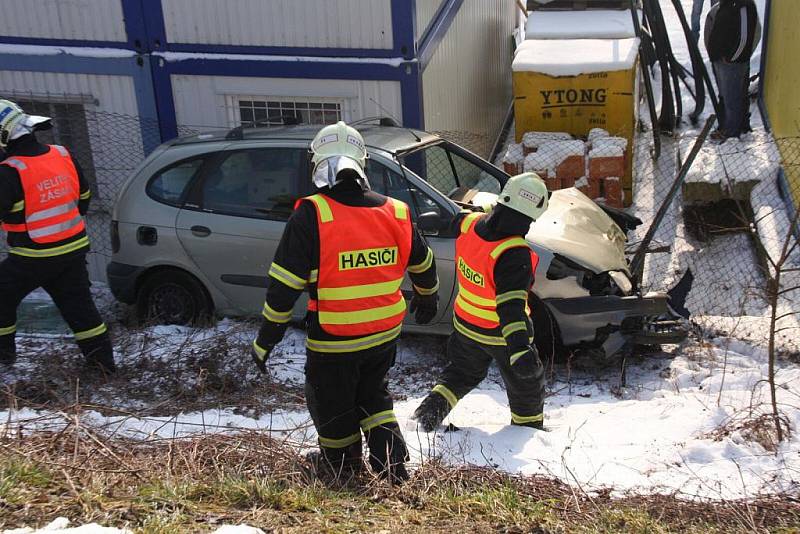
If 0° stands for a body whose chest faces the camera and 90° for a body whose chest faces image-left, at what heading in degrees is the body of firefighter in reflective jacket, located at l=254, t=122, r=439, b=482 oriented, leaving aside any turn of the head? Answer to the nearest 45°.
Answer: approximately 180°

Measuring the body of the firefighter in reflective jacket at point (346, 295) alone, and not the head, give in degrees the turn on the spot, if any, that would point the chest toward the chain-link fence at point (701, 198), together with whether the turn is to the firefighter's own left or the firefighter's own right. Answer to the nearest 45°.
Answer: approximately 45° to the firefighter's own right

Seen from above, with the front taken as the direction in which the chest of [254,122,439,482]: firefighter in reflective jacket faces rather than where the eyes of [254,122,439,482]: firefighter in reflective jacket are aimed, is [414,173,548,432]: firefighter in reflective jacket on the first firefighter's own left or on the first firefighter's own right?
on the first firefighter's own right

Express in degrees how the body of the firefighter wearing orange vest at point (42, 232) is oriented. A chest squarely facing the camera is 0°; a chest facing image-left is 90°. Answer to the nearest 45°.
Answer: approximately 135°

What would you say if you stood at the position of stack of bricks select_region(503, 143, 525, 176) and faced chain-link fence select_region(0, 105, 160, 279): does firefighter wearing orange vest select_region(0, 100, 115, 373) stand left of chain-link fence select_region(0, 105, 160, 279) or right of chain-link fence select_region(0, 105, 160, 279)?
left
